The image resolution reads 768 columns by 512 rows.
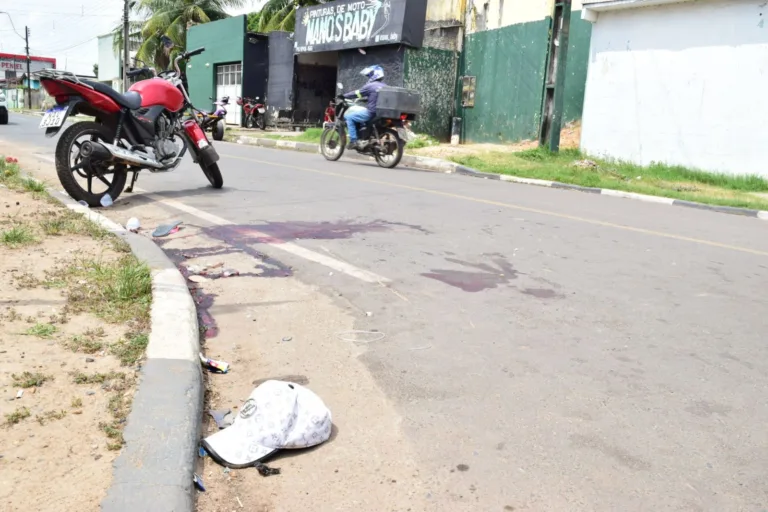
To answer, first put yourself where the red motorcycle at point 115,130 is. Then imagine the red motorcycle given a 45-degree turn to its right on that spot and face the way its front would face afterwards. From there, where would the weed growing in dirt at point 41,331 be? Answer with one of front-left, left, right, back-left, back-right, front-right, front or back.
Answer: right

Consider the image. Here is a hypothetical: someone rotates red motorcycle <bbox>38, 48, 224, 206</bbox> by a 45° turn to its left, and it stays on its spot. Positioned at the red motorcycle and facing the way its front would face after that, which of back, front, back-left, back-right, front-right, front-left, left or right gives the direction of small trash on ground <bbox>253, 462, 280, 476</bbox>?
back

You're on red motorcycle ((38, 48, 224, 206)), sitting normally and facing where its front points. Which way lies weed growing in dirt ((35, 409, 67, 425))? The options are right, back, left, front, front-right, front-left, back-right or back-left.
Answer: back-right

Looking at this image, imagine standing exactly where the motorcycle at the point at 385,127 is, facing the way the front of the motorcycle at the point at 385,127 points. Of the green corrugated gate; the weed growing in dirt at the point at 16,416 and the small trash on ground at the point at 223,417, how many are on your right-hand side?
1

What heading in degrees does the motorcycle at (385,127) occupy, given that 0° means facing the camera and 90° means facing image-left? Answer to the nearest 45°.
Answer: approximately 135°

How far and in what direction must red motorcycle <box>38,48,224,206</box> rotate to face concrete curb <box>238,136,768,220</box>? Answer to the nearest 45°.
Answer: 0° — it already faces it

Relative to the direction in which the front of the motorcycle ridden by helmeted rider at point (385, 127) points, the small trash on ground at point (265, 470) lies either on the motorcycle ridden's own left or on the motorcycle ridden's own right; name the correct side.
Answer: on the motorcycle ridden's own left

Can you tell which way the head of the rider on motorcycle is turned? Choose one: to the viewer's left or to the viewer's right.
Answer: to the viewer's left

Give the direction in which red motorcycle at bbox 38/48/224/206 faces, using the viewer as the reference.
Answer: facing away from the viewer and to the right of the viewer

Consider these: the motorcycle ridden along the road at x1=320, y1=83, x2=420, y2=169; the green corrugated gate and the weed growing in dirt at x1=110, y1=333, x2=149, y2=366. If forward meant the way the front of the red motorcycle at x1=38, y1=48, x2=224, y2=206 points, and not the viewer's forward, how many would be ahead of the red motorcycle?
2

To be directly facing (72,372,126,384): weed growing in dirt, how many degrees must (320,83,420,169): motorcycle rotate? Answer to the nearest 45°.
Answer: approximately 135° to its left

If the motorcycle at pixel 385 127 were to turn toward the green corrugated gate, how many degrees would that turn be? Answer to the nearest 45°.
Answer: approximately 90° to its right

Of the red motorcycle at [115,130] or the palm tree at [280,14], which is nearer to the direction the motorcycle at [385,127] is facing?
the palm tree
